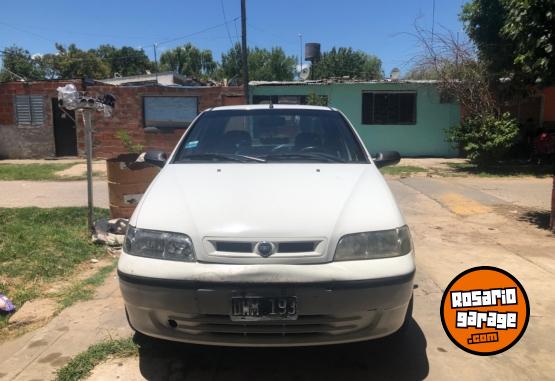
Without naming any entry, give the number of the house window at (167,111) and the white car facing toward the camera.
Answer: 2

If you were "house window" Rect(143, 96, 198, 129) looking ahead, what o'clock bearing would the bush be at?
The bush is roughly at 10 o'clock from the house window.

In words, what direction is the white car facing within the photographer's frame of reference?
facing the viewer

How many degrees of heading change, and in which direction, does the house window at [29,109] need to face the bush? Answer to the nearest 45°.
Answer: approximately 45° to its left

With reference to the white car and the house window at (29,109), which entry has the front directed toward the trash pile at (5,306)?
the house window

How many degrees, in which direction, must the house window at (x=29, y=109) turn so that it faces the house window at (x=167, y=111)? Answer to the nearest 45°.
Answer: approximately 45° to its left

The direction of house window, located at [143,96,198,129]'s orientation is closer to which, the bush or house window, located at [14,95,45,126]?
the bush

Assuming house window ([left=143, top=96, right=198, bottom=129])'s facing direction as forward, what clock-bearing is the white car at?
The white car is roughly at 12 o'clock from the house window.

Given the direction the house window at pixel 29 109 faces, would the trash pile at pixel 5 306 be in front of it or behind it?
in front

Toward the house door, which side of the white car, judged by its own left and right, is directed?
back

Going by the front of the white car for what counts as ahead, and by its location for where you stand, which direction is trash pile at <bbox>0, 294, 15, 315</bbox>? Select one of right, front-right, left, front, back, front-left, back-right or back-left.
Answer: front-right

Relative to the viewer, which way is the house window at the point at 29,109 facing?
toward the camera

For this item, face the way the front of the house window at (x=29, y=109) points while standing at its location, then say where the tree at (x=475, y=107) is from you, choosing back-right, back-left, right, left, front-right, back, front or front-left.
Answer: front-left

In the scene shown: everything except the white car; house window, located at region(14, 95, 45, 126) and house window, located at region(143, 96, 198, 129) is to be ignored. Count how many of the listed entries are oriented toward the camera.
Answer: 3

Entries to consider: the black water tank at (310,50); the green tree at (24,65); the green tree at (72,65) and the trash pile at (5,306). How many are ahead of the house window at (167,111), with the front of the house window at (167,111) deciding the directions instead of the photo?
1

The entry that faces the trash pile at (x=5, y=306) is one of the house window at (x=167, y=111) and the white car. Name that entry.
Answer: the house window

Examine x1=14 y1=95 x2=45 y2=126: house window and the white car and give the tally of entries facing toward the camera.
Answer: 2

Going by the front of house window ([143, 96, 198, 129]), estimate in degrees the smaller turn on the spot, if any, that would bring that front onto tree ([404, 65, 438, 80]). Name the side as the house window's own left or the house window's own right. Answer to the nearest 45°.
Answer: approximately 90° to the house window's own left

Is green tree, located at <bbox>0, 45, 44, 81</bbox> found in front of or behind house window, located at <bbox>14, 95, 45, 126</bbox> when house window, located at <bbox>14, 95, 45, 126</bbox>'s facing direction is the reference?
behind
